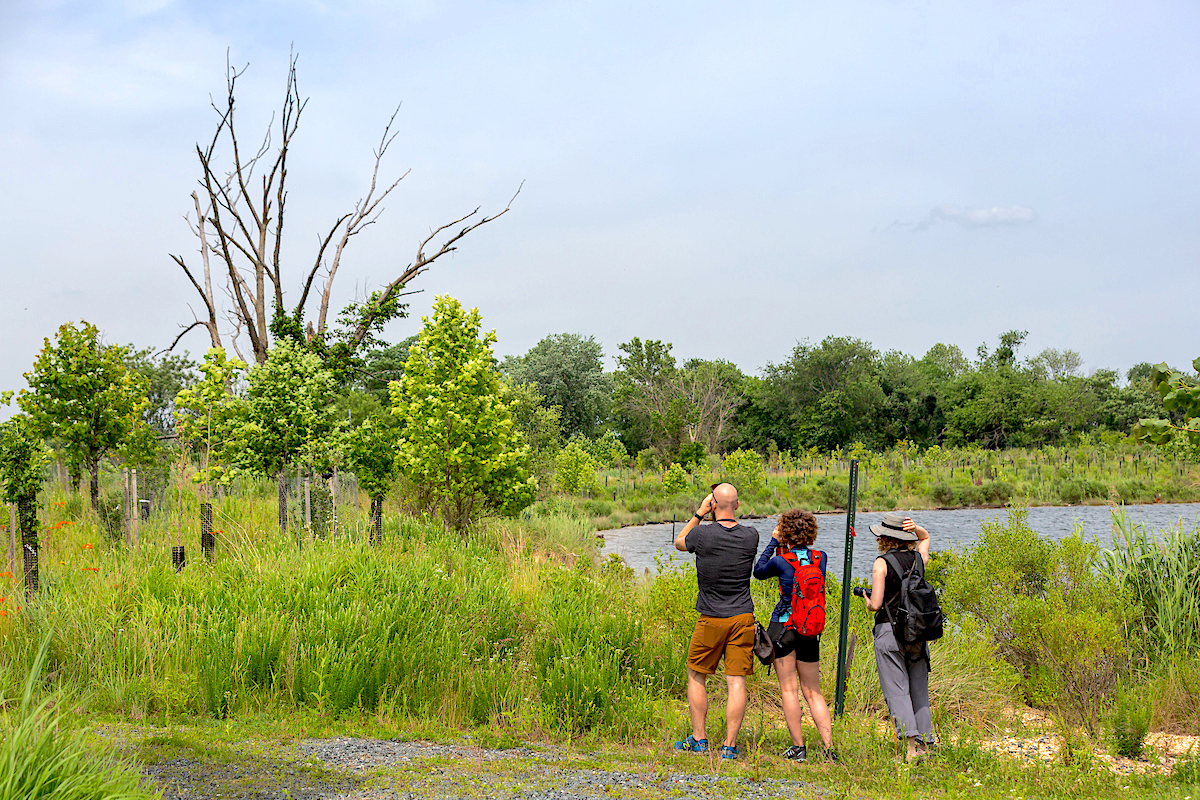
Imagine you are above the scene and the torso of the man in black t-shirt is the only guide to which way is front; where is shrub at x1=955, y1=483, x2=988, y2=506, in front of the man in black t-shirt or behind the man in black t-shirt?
in front

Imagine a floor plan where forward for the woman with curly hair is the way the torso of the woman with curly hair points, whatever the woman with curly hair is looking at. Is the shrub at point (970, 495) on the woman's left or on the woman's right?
on the woman's right

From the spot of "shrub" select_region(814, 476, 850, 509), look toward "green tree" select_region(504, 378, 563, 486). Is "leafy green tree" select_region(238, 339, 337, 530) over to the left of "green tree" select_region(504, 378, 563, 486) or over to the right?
left

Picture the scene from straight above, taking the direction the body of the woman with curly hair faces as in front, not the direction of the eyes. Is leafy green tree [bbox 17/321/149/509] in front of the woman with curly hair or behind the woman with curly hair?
in front

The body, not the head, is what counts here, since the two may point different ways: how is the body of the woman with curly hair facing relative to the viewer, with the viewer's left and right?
facing away from the viewer and to the left of the viewer

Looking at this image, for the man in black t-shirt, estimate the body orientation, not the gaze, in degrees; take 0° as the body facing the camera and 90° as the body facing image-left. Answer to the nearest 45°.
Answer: approximately 180°

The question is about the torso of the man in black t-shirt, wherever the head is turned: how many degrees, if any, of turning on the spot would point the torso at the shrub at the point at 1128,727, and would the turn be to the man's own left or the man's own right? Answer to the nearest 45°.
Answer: approximately 90° to the man's own right

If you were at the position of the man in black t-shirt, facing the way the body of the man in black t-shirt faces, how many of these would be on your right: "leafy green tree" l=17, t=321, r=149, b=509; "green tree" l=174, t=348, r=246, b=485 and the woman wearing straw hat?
1

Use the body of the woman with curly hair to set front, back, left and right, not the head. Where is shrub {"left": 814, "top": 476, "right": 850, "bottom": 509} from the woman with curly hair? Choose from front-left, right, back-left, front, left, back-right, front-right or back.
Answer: front-right

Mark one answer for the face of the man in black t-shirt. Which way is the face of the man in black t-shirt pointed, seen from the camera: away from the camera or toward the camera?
away from the camera

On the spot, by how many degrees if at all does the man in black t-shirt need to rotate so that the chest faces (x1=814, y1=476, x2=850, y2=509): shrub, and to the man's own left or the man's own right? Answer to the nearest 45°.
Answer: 0° — they already face it

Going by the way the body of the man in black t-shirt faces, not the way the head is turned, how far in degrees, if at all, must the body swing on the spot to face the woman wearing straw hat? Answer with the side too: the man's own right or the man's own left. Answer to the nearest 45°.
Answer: approximately 90° to the man's own right

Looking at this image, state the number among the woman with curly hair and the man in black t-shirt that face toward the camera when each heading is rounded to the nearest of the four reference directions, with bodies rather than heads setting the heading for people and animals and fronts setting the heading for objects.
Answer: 0
